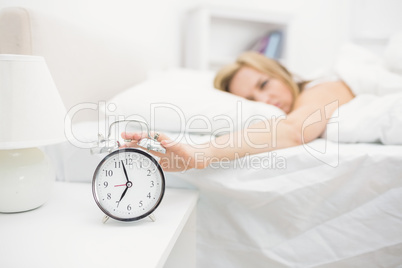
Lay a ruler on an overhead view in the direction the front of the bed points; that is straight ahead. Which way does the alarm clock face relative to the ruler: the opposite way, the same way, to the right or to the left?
to the right

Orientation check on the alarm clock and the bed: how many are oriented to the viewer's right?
1

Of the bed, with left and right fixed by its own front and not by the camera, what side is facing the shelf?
left

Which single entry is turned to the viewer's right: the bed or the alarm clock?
the bed

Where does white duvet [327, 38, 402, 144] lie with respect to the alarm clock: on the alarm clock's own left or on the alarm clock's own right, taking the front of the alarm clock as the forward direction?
on the alarm clock's own left

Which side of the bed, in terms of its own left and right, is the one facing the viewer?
right
